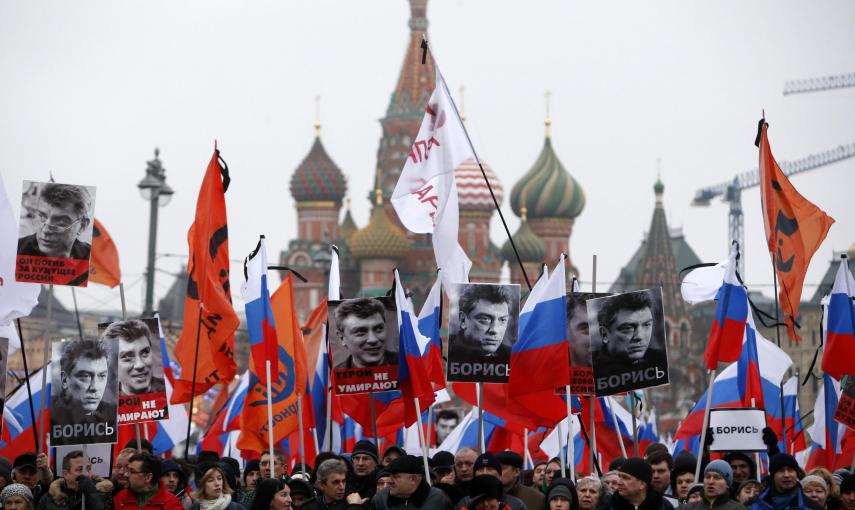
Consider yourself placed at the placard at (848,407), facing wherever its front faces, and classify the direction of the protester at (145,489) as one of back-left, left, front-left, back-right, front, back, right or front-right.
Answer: front-right

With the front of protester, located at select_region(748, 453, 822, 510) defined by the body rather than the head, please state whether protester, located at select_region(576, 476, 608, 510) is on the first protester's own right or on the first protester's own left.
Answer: on the first protester's own right

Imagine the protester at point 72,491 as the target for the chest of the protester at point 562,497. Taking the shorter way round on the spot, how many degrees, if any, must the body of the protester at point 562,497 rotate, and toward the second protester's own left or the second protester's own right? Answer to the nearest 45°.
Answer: approximately 90° to the second protester's own right

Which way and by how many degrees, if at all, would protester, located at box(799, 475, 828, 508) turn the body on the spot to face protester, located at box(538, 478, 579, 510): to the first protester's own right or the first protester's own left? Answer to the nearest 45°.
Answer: approximately 45° to the first protester's own right

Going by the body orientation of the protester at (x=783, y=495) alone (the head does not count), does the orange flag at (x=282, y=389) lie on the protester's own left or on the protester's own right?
on the protester's own right

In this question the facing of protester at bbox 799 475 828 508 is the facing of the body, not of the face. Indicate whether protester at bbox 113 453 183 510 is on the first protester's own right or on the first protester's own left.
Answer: on the first protester's own right

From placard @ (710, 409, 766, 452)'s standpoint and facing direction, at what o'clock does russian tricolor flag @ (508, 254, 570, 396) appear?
The russian tricolor flag is roughly at 2 o'clock from the placard.

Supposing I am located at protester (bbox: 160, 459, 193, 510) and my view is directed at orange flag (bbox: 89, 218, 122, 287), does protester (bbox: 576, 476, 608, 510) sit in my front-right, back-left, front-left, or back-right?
back-right

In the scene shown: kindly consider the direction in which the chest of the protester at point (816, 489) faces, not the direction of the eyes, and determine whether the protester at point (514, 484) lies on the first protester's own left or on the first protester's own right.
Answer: on the first protester's own right

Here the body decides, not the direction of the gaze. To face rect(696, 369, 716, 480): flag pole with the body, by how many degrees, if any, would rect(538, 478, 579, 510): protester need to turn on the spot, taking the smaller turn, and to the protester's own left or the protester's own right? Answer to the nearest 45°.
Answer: approximately 135° to the protester's own left

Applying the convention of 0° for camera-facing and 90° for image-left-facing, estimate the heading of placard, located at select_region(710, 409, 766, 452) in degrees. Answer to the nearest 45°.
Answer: approximately 0°
